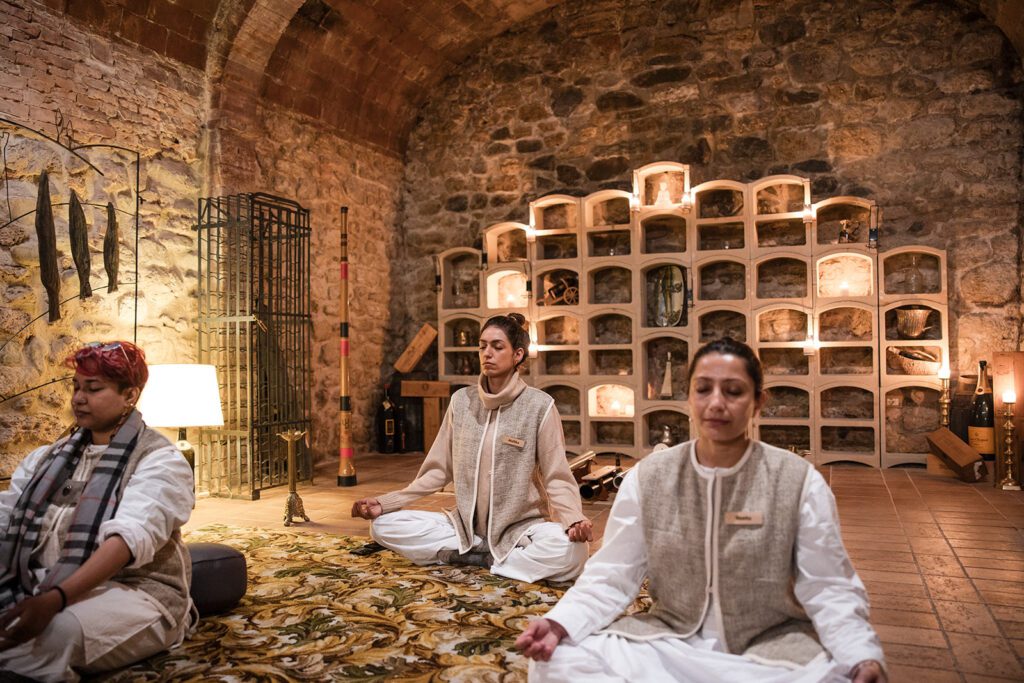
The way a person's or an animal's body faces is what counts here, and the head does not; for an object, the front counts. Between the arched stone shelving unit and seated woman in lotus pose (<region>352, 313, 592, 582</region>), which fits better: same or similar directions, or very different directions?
same or similar directions

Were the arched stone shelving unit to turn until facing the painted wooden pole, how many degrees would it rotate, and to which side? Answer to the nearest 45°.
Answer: approximately 45° to its right

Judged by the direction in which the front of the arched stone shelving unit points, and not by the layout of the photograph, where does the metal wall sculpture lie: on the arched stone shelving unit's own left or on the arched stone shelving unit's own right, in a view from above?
on the arched stone shelving unit's own right

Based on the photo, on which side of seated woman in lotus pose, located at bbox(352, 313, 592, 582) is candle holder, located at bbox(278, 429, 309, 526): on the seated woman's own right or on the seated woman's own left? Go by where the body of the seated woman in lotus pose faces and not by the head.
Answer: on the seated woman's own right

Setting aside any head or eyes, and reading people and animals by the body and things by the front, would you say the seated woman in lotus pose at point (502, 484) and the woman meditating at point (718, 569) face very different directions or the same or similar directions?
same or similar directions

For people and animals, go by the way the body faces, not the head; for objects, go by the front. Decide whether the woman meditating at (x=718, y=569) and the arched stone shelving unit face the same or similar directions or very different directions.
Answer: same or similar directions

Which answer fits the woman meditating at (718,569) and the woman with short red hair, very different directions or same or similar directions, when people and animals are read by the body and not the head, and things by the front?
same or similar directions

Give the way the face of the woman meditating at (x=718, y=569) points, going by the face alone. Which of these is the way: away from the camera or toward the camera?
toward the camera

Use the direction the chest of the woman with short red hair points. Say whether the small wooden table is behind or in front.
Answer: behind

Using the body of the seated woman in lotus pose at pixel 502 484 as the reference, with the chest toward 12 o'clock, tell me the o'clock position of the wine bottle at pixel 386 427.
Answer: The wine bottle is roughly at 4 o'clock from the seated woman in lotus pose.

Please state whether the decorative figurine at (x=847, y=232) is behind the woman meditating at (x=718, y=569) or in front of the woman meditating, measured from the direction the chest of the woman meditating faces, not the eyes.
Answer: behind

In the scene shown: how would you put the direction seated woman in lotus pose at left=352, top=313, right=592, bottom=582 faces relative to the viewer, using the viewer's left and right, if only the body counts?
facing the viewer and to the left of the viewer

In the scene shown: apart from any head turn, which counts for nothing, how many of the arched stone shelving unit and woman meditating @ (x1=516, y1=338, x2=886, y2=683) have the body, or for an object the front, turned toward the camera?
2

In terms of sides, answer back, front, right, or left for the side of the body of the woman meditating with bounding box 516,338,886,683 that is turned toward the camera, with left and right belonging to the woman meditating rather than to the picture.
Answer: front

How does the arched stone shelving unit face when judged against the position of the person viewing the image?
facing the viewer
